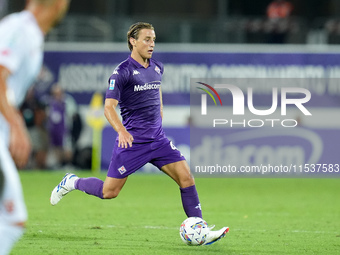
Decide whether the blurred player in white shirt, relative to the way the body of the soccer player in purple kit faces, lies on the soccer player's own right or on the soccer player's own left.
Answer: on the soccer player's own right

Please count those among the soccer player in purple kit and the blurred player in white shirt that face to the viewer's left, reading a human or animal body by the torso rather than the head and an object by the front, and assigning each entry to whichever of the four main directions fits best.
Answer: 0

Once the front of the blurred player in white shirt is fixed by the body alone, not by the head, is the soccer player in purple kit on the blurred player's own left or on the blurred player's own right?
on the blurred player's own left

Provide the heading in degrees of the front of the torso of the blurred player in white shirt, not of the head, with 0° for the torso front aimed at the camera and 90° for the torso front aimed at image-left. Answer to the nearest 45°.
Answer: approximately 270°

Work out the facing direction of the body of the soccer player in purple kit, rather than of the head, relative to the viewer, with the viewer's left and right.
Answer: facing the viewer and to the right of the viewer
